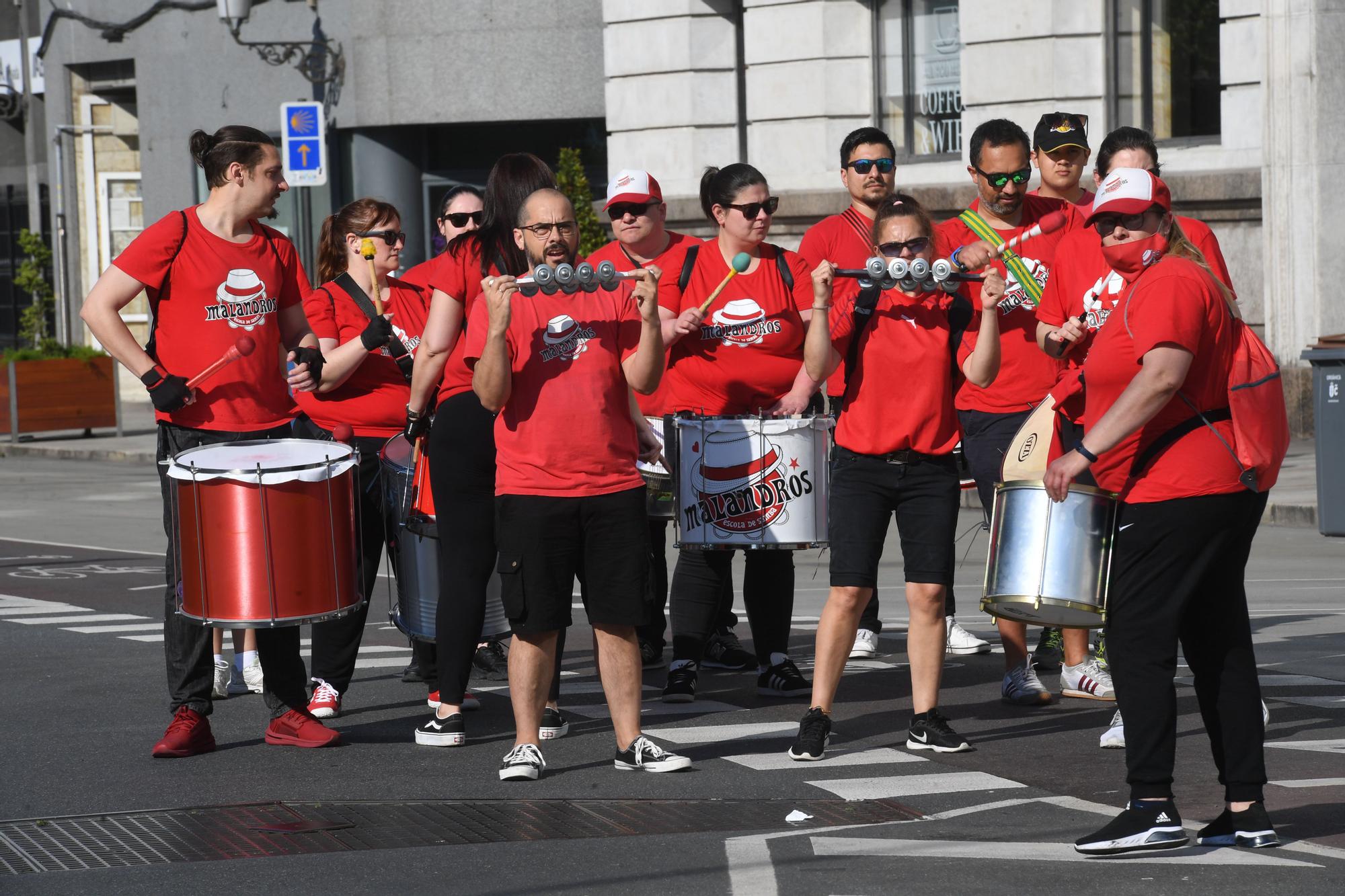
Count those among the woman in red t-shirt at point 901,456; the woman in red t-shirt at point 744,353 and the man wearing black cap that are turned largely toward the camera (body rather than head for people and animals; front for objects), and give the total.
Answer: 3

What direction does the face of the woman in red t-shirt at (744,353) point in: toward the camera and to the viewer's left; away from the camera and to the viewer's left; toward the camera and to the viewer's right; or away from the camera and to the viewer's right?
toward the camera and to the viewer's right

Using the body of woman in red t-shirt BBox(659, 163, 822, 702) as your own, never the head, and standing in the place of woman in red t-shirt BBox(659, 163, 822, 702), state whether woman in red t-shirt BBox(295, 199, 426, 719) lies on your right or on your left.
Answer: on your right

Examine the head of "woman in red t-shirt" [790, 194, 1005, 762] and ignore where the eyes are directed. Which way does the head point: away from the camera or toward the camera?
toward the camera

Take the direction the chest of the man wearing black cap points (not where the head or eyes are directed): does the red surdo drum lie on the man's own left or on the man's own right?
on the man's own right

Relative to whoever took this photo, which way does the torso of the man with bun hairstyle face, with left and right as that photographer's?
facing the viewer and to the right of the viewer

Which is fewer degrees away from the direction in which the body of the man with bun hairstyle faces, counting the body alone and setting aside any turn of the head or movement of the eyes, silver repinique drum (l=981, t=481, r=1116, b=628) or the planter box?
the silver repinique drum

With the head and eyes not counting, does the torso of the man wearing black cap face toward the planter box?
no

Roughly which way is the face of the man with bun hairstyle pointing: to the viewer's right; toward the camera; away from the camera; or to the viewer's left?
to the viewer's right

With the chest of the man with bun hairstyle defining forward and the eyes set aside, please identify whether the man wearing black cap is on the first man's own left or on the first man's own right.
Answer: on the first man's own left

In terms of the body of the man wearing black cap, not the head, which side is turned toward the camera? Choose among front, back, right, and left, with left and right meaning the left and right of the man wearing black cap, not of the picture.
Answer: front

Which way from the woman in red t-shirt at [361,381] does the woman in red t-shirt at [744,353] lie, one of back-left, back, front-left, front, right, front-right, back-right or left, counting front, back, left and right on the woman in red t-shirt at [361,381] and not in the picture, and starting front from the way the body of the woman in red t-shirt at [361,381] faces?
front-left

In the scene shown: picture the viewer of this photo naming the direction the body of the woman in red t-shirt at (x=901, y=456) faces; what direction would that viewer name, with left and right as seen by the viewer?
facing the viewer

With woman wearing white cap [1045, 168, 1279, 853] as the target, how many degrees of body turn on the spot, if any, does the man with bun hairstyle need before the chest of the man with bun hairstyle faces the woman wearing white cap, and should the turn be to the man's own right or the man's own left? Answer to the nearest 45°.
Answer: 0° — they already face them

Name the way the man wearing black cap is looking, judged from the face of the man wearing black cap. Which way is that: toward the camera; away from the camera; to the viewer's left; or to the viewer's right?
toward the camera

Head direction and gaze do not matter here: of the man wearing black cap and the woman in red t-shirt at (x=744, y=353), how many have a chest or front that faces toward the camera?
2

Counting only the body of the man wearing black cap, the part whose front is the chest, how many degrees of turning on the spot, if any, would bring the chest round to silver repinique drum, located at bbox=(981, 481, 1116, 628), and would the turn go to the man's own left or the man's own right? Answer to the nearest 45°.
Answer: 0° — they already face it

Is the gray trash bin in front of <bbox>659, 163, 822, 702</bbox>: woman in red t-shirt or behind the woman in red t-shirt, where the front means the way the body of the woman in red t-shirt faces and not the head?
behind
